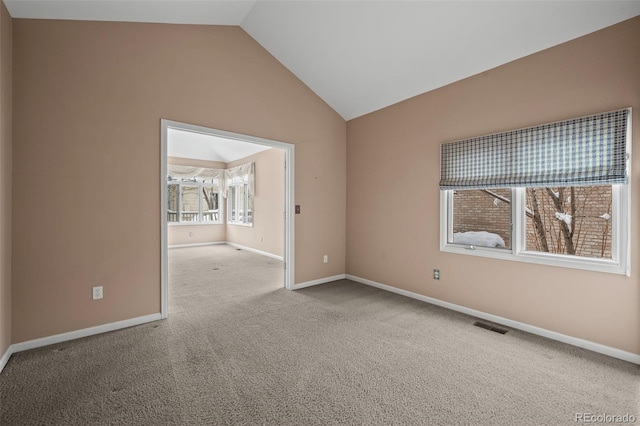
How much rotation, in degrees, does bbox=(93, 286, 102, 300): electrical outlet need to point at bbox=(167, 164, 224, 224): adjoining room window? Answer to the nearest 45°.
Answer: approximately 180°

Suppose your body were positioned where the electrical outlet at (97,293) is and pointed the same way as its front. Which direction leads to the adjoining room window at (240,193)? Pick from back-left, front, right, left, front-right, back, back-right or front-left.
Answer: back-left

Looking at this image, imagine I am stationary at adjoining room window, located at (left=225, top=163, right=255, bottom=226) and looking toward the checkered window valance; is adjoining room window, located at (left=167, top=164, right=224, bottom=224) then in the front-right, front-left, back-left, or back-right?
back-right

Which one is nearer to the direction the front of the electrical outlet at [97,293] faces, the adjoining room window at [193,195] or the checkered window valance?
the checkered window valance

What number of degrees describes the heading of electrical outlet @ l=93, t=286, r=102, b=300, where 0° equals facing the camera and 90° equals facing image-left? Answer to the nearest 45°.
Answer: approximately 0°

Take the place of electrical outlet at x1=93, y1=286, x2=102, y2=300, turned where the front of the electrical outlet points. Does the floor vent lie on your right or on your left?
on your left

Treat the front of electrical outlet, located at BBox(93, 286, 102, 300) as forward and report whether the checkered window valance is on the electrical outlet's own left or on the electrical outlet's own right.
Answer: on the electrical outlet's own left

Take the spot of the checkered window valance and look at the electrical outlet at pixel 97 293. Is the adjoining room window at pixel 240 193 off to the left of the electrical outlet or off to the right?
right
